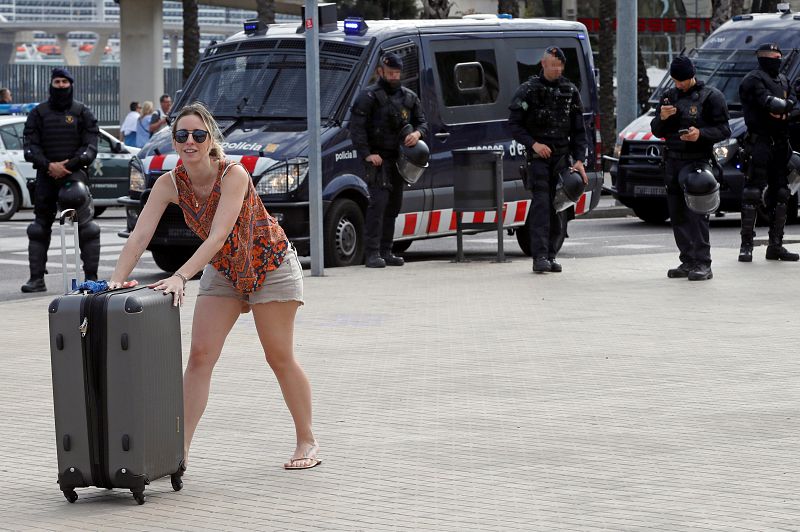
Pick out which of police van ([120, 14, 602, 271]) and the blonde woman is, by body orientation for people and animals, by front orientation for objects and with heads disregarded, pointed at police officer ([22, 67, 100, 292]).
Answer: the police van

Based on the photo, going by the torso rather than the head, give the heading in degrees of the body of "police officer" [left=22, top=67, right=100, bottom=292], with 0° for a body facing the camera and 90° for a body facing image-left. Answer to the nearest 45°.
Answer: approximately 0°

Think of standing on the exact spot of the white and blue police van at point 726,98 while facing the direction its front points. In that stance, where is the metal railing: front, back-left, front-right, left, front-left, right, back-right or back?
right

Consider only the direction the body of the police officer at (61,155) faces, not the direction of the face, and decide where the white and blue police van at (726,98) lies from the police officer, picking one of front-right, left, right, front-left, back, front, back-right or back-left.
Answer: back-left

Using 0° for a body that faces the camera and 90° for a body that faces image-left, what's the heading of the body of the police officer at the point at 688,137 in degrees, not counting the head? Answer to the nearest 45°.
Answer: approximately 45°

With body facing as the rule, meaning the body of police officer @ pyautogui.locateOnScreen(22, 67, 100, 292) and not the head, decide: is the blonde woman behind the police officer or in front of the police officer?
in front

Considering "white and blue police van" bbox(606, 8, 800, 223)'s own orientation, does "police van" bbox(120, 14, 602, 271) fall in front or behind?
in front

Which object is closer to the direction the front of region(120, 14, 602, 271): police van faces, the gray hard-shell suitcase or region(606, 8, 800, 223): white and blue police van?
the gray hard-shell suitcase

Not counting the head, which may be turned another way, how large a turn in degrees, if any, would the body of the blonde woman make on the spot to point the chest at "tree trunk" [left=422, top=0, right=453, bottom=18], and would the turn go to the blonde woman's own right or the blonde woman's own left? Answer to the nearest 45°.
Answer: approximately 135° to the blonde woman's own right

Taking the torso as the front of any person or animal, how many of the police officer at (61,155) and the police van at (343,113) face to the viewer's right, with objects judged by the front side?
0

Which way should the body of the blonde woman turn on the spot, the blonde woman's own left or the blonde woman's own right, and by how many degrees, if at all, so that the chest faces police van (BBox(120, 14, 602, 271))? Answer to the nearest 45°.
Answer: approximately 135° to the blonde woman's own right

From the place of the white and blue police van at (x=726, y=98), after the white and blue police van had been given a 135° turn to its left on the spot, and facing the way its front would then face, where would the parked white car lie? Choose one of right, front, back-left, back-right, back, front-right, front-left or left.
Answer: back

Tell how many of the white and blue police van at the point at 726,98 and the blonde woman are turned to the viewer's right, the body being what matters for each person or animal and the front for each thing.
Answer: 0

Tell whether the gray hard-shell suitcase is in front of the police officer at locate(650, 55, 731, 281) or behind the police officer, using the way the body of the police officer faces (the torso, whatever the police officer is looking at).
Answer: in front

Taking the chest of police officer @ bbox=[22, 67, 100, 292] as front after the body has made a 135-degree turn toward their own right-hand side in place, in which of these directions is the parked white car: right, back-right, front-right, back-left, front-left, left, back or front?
front-right
